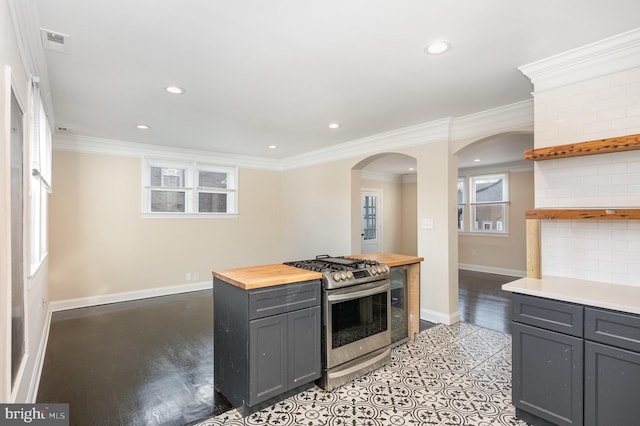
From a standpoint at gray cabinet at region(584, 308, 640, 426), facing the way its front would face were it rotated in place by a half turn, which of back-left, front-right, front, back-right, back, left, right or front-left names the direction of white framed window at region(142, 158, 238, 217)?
back-left

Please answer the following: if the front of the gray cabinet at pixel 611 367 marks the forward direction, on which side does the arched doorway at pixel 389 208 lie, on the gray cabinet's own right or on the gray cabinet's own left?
on the gray cabinet's own right

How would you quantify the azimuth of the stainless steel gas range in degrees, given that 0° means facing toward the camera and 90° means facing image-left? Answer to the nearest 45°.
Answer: approximately 315°

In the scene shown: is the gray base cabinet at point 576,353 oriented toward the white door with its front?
no

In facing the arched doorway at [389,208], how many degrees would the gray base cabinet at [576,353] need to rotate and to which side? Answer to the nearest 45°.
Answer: approximately 90° to its right

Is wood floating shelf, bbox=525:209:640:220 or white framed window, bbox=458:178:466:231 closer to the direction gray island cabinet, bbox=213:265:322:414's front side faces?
the wood floating shelf

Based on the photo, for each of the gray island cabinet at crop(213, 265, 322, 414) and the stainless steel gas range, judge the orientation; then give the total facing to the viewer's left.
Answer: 0

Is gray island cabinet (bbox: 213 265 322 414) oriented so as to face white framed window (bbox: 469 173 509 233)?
no

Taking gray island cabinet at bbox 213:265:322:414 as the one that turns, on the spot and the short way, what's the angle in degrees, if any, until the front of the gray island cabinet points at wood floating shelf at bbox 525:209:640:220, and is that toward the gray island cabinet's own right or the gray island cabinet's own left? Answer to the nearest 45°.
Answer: approximately 45° to the gray island cabinet's own left

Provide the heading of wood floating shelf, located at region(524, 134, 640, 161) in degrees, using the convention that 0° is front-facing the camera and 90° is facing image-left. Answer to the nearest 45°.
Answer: approximately 45°

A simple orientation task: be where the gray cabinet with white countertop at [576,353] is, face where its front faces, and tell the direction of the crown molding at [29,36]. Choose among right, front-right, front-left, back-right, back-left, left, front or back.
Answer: front

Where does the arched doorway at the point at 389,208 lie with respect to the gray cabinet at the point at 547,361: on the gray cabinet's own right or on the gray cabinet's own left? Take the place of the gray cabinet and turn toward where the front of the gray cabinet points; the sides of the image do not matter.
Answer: on the gray cabinet's own right

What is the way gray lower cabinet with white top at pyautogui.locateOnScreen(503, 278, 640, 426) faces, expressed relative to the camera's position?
facing the viewer and to the left of the viewer

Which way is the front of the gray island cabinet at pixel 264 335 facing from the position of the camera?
facing the viewer and to the right of the viewer

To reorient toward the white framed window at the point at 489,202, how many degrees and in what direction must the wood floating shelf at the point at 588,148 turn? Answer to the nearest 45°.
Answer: approximately 135° to its right

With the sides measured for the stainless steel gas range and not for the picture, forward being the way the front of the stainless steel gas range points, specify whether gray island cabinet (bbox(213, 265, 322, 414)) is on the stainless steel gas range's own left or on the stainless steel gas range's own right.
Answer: on the stainless steel gas range's own right

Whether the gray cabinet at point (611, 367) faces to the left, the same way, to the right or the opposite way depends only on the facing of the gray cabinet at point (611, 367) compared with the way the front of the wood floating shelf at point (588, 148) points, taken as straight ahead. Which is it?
the same way

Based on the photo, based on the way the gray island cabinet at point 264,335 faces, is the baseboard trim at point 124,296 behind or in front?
behind

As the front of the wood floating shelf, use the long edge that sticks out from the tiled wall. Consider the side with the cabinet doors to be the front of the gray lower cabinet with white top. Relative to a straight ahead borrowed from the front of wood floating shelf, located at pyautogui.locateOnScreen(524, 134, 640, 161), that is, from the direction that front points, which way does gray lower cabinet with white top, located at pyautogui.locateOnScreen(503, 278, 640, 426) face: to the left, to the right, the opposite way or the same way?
the same way
